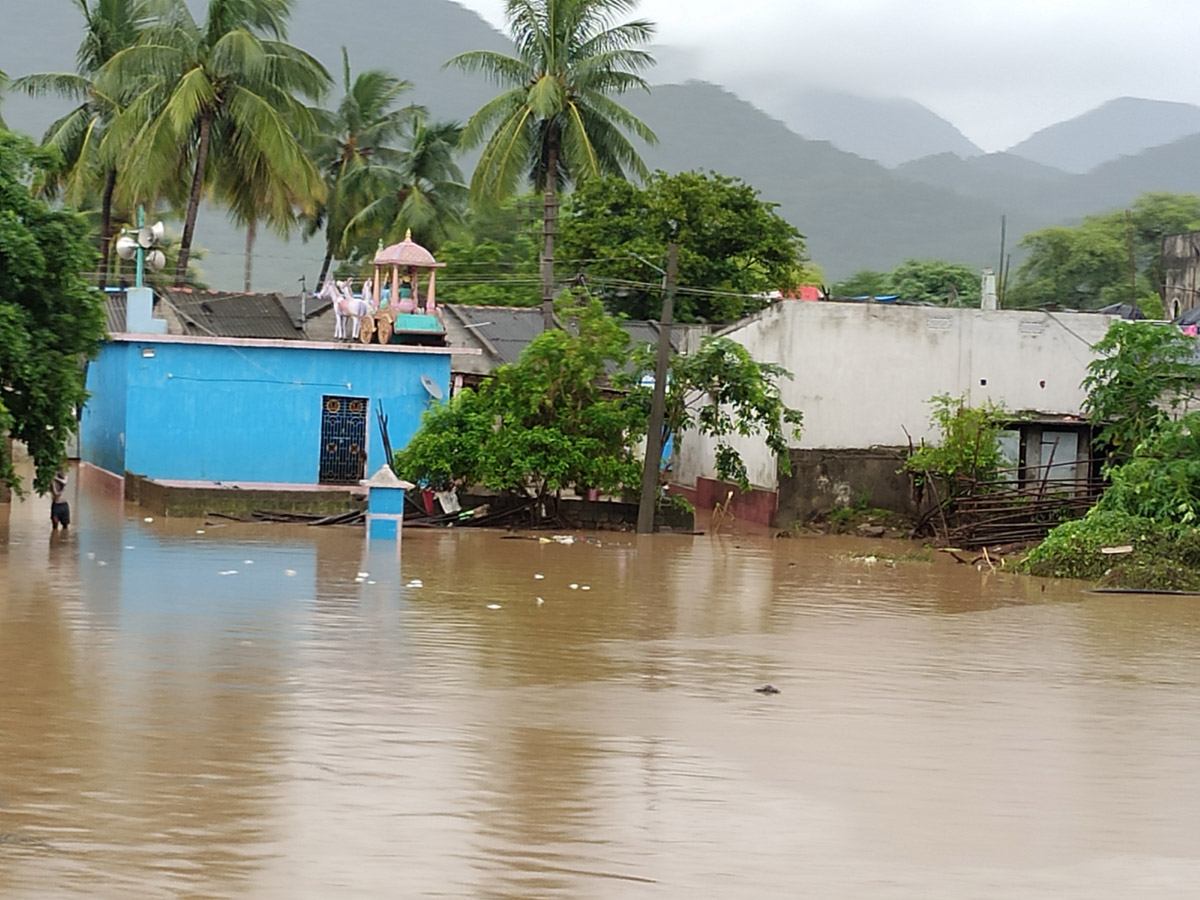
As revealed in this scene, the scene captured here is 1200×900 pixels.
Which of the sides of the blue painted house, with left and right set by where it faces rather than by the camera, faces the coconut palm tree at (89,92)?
back

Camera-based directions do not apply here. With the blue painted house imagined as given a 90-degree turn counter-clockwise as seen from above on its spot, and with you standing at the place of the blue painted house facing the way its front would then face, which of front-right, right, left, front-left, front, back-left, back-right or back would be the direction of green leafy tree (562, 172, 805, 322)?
front-left

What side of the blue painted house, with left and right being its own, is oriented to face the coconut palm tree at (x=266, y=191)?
back

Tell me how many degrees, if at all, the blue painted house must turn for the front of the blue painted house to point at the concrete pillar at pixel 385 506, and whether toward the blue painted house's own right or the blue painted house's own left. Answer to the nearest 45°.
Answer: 0° — it already faces it

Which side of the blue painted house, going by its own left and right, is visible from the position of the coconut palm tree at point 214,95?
back

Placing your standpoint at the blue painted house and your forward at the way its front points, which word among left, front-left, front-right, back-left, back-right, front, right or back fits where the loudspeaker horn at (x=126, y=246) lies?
back-right

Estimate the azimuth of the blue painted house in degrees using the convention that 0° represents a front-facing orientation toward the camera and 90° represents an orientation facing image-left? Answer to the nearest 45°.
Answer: approximately 0°

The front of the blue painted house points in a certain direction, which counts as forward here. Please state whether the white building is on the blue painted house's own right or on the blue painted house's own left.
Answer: on the blue painted house's own left

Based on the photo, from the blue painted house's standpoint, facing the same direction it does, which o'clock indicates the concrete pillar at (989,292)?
The concrete pillar is roughly at 9 o'clock from the blue painted house.

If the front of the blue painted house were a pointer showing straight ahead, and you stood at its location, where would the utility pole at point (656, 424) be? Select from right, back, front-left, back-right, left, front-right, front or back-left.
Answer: front-left
